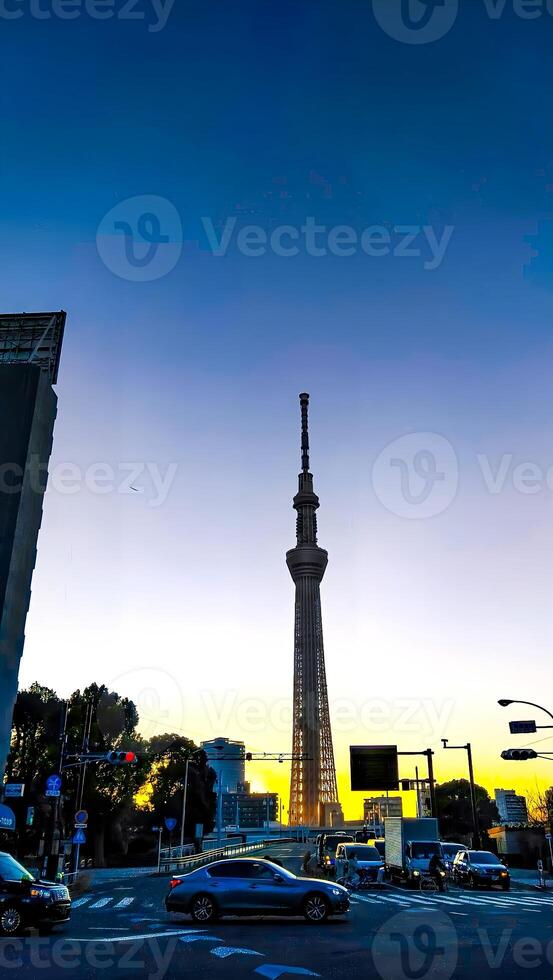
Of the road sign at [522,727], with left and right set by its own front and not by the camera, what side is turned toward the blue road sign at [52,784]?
right

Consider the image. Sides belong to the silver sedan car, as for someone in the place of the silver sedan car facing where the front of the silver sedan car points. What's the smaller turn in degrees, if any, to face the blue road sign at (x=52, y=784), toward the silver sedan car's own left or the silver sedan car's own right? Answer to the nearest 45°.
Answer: approximately 135° to the silver sedan car's own left

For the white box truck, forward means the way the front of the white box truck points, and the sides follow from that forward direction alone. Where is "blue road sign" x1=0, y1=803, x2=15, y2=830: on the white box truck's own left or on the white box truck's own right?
on the white box truck's own right

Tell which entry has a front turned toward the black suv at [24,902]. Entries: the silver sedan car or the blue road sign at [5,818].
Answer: the blue road sign

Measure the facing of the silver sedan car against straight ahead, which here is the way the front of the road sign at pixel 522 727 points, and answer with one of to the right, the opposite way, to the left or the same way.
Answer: to the left

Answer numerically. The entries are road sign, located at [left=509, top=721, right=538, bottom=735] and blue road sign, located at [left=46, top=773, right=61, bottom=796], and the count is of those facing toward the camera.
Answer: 2

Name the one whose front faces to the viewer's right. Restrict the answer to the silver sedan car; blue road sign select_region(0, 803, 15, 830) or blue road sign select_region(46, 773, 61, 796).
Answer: the silver sedan car

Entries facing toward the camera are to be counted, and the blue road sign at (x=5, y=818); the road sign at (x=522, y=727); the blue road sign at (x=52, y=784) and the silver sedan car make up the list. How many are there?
3

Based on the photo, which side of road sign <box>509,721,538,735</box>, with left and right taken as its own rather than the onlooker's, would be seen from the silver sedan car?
front

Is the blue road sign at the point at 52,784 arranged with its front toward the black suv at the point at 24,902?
yes
